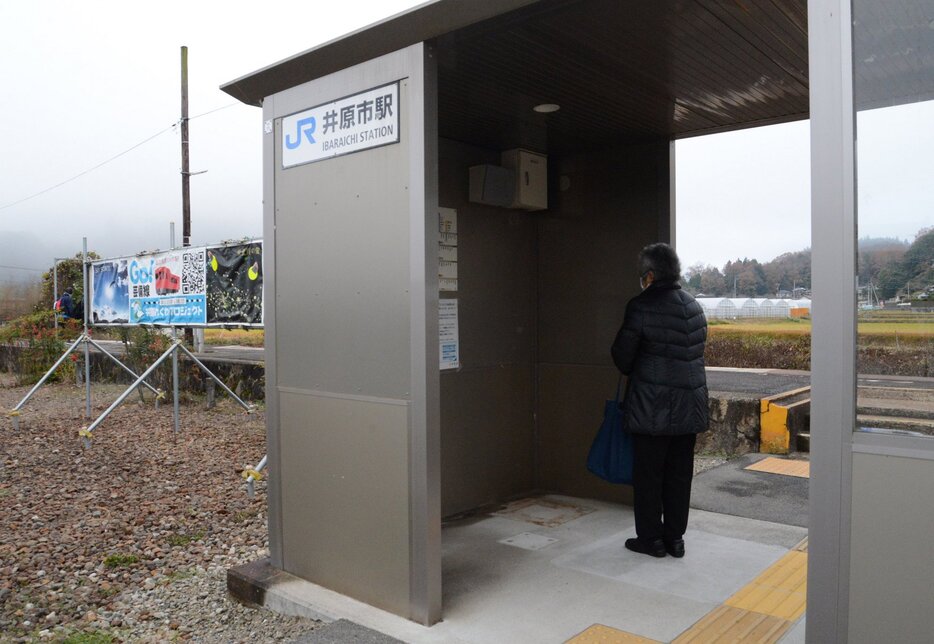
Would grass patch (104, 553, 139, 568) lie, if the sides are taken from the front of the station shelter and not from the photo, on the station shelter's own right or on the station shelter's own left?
on the station shelter's own right

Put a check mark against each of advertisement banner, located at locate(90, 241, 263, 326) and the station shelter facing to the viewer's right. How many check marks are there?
0

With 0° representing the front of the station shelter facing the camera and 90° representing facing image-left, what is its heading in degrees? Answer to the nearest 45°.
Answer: approximately 0°

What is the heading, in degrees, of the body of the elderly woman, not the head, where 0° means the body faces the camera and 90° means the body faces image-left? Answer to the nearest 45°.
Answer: approximately 135°

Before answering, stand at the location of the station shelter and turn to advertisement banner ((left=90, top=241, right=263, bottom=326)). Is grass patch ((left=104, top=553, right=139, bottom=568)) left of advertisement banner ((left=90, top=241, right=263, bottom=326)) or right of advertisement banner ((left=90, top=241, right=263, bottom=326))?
left

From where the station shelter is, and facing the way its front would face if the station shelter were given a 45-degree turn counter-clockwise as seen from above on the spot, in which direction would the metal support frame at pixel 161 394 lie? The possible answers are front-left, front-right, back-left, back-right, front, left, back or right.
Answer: back

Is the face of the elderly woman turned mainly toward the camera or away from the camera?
away from the camera

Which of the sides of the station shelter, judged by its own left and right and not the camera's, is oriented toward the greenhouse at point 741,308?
back

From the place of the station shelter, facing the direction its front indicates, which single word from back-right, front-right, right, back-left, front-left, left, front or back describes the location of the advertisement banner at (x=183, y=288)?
back-right

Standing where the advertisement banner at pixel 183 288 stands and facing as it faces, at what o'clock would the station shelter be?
The station shelter is roughly at 10 o'clock from the advertisement banner.
